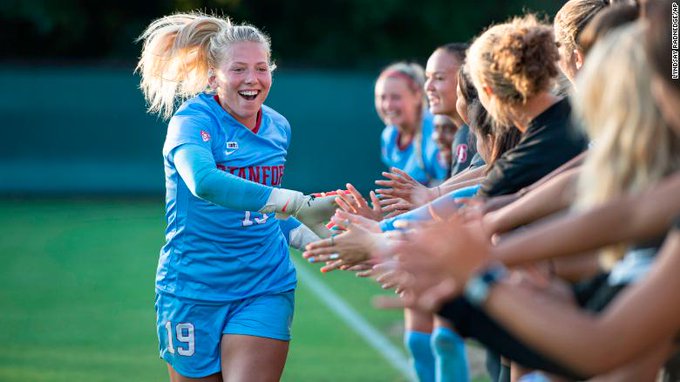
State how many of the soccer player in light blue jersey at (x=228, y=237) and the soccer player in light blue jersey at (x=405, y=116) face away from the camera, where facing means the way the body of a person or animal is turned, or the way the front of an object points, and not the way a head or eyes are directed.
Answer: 0

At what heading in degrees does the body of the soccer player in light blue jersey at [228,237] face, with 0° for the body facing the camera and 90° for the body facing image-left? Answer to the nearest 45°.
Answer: approximately 315°

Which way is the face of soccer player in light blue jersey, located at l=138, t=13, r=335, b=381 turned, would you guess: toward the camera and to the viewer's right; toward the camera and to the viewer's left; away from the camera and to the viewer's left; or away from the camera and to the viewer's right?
toward the camera and to the viewer's right

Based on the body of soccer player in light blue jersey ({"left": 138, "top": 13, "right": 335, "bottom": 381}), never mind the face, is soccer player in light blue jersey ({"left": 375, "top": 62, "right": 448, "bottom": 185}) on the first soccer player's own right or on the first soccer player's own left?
on the first soccer player's own left

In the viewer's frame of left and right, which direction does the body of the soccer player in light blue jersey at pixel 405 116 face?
facing the viewer and to the left of the viewer

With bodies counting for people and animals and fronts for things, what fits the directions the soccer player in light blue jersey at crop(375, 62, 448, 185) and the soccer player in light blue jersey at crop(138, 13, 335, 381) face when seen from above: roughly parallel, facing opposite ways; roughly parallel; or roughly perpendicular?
roughly perpendicular

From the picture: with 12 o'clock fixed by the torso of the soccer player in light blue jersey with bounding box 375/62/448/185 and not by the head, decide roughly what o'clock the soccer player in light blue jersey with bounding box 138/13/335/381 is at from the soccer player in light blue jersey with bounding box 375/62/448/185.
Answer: the soccer player in light blue jersey with bounding box 138/13/335/381 is roughly at 11 o'clock from the soccer player in light blue jersey with bounding box 375/62/448/185.
